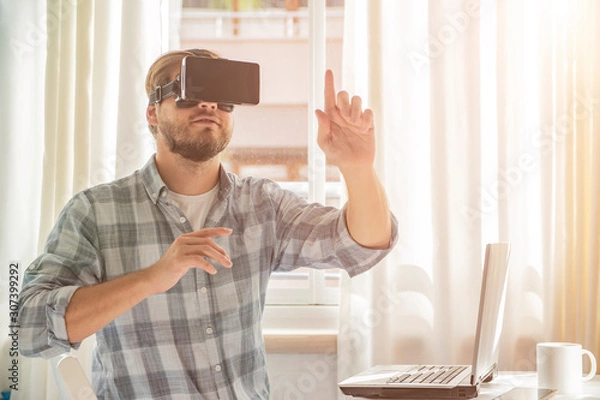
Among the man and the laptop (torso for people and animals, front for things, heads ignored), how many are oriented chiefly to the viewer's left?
1

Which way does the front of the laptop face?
to the viewer's left

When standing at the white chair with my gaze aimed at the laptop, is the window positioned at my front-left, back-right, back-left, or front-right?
front-left

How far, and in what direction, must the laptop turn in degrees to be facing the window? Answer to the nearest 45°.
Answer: approximately 45° to its right

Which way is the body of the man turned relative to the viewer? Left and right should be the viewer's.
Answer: facing the viewer and to the right of the viewer

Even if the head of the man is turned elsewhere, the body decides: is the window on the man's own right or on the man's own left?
on the man's own left
